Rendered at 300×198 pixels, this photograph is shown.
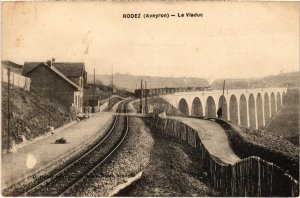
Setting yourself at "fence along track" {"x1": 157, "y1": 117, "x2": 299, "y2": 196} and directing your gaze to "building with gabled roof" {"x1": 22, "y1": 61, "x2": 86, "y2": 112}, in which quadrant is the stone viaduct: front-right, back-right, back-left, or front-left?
front-right
